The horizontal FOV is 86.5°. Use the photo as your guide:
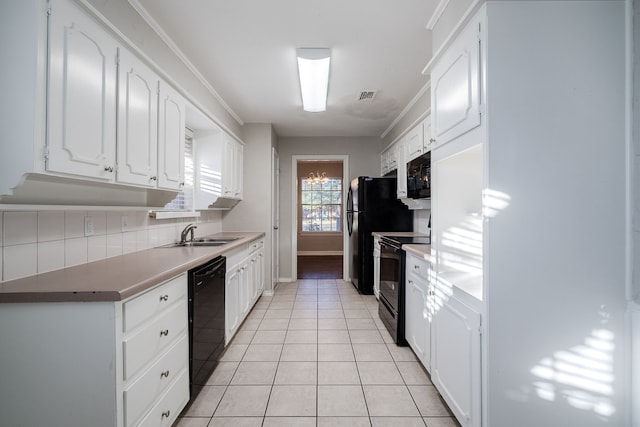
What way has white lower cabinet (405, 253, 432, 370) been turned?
to the viewer's left

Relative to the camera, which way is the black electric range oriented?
to the viewer's left

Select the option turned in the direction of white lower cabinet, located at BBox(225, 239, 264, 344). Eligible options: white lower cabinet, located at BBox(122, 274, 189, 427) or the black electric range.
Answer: the black electric range

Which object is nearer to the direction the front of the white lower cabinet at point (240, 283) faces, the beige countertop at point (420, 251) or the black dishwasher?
the beige countertop

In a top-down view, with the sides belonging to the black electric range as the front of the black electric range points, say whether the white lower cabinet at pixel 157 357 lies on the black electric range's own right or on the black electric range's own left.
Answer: on the black electric range's own left

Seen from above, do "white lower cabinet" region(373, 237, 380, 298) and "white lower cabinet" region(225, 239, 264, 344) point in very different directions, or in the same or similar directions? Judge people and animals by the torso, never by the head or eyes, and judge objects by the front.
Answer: very different directions

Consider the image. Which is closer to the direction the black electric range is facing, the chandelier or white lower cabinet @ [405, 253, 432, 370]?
the chandelier

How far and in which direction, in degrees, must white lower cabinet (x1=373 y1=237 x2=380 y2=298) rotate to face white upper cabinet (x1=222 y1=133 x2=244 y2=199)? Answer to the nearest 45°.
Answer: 0° — it already faces it

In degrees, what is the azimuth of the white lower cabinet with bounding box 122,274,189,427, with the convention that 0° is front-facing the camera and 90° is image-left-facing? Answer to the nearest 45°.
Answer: approximately 315°

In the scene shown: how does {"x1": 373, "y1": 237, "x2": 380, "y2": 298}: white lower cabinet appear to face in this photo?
to the viewer's left

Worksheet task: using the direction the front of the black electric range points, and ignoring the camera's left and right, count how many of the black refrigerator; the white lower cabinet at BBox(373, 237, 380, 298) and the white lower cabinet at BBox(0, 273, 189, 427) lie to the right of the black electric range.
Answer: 2

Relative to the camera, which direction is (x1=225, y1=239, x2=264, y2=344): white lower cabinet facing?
to the viewer's right

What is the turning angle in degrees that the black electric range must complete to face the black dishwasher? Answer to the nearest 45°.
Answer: approximately 45° to its left

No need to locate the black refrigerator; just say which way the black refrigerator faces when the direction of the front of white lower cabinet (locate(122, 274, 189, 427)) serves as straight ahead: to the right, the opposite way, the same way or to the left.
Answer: the opposite way
